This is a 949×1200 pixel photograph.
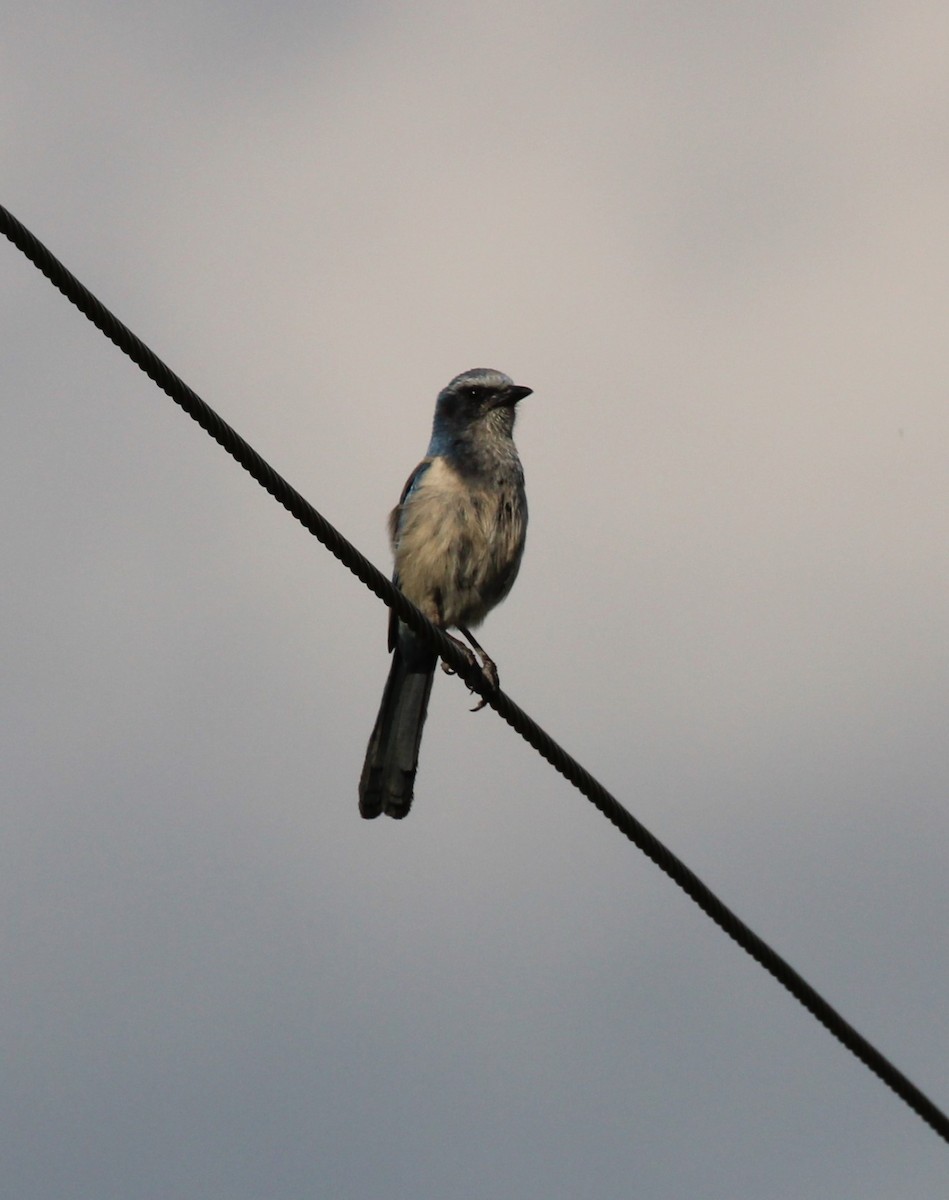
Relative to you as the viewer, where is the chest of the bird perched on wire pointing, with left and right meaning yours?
facing the viewer and to the right of the viewer
